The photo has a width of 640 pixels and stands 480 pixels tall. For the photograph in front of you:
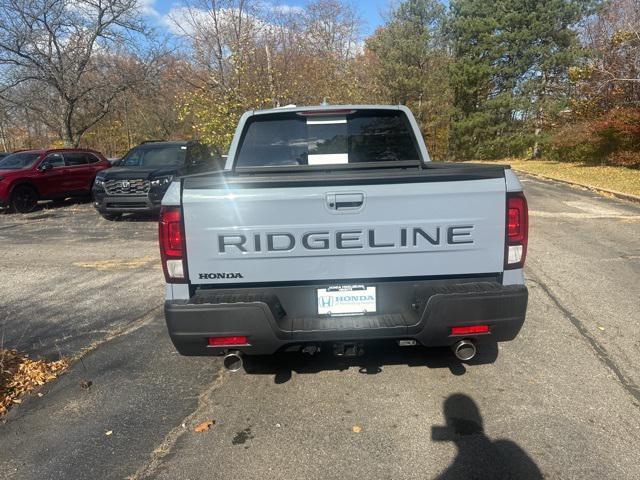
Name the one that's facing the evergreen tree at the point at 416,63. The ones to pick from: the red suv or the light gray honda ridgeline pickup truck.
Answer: the light gray honda ridgeline pickup truck

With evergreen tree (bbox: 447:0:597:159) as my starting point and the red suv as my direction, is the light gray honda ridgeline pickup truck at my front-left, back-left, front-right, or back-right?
front-left

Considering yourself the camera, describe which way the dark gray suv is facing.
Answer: facing the viewer and to the left of the viewer

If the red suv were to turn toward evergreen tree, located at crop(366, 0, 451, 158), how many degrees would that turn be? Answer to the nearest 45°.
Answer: approximately 180°

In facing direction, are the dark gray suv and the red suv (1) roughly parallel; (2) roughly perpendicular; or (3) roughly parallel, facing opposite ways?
roughly parallel

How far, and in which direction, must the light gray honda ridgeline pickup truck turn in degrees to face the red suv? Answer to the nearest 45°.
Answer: approximately 45° to its left

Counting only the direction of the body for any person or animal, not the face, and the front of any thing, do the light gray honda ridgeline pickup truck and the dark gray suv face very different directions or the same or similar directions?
very different directions

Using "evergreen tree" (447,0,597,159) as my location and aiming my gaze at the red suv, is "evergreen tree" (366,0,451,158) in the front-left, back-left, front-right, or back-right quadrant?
front-right

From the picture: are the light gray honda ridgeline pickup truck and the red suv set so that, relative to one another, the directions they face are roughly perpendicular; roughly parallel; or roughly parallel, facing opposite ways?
roughly parallel, facing opposite ways

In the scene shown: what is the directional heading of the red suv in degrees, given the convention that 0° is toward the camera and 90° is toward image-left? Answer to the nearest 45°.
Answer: approximately 45°

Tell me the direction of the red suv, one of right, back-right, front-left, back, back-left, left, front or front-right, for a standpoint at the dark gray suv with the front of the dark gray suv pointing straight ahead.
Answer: right

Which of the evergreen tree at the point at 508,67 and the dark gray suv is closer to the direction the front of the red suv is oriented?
the dark gray suv

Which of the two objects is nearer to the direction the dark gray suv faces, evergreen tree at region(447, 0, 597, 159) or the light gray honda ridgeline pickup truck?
the light gray honda ridgeline pickup truck

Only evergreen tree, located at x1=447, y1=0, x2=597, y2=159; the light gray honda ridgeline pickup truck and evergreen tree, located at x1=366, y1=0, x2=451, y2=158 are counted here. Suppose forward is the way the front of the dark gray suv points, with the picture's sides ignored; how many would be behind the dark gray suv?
2

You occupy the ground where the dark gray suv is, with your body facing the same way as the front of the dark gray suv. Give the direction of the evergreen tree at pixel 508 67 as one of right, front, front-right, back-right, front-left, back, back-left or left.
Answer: back

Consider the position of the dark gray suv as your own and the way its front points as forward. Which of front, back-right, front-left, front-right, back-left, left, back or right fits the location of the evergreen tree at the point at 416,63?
back

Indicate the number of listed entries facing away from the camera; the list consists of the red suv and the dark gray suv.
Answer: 0

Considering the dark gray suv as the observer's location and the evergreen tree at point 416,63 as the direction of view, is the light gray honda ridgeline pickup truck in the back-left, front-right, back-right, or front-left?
back-right

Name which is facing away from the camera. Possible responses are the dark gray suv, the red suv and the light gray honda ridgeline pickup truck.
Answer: the light gray honda ridgeline pickup truck

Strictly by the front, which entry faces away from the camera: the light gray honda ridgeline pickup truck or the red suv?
the light gray honda ridgeline pickup truck

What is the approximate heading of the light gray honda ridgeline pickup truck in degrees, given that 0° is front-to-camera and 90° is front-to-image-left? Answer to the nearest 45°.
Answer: approximately 180°

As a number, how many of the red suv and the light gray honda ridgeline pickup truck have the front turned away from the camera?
1
